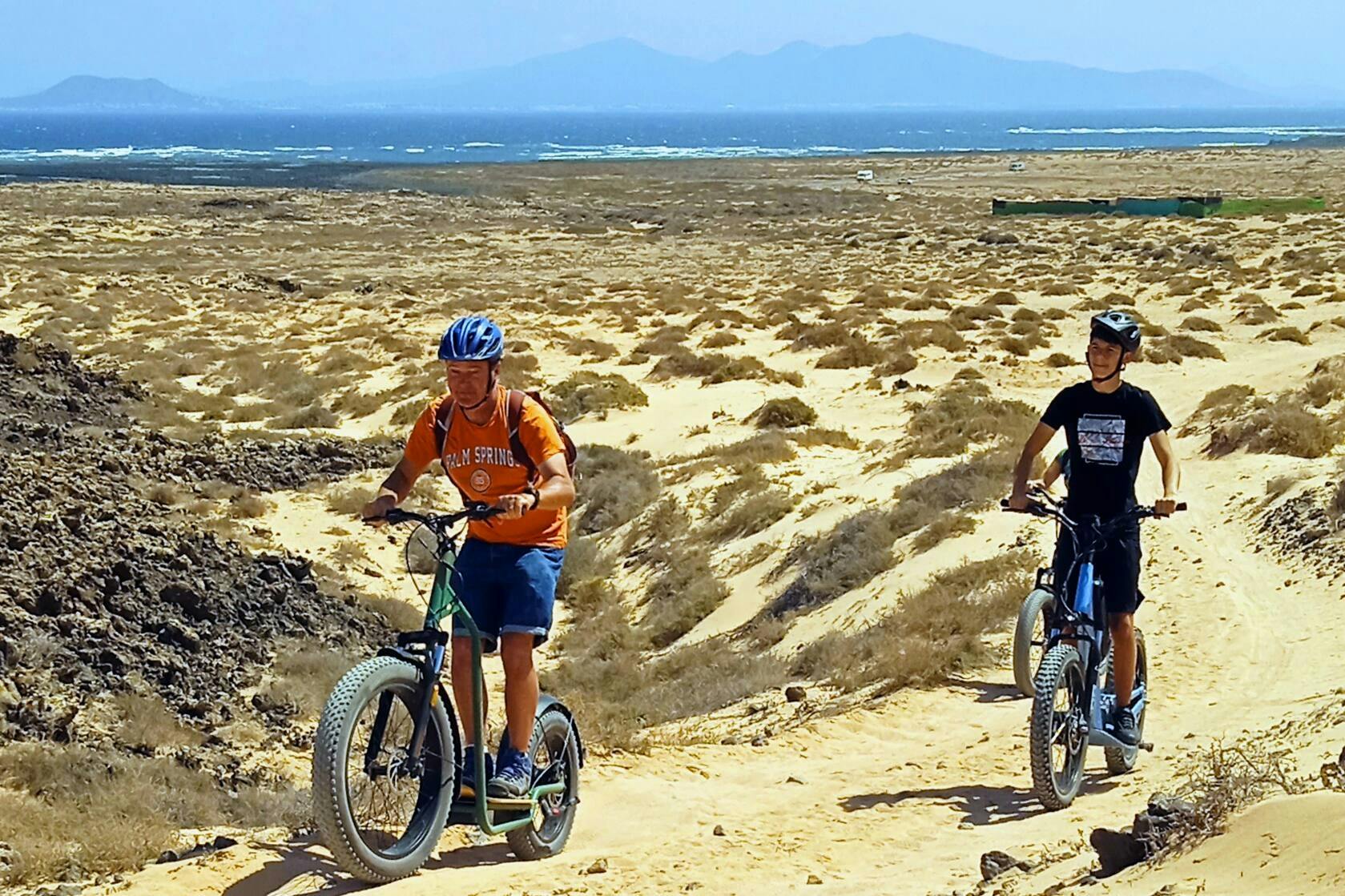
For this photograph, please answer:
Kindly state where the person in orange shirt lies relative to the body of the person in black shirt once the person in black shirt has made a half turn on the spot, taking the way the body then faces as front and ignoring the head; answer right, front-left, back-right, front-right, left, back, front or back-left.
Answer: back-left

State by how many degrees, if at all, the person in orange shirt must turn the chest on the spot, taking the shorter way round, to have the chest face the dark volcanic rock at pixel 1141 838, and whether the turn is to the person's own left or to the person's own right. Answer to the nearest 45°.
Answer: approximately 135° to the person's own left

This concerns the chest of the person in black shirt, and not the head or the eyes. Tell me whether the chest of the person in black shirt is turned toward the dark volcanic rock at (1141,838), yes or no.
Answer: yes

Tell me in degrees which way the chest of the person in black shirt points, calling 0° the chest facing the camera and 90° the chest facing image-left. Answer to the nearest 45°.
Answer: approximately 0°

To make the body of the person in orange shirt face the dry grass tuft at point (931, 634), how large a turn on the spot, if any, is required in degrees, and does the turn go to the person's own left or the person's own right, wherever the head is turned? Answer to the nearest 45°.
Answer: approximately 180°

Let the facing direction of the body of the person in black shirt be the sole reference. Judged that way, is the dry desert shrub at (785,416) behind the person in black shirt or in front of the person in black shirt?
behind
